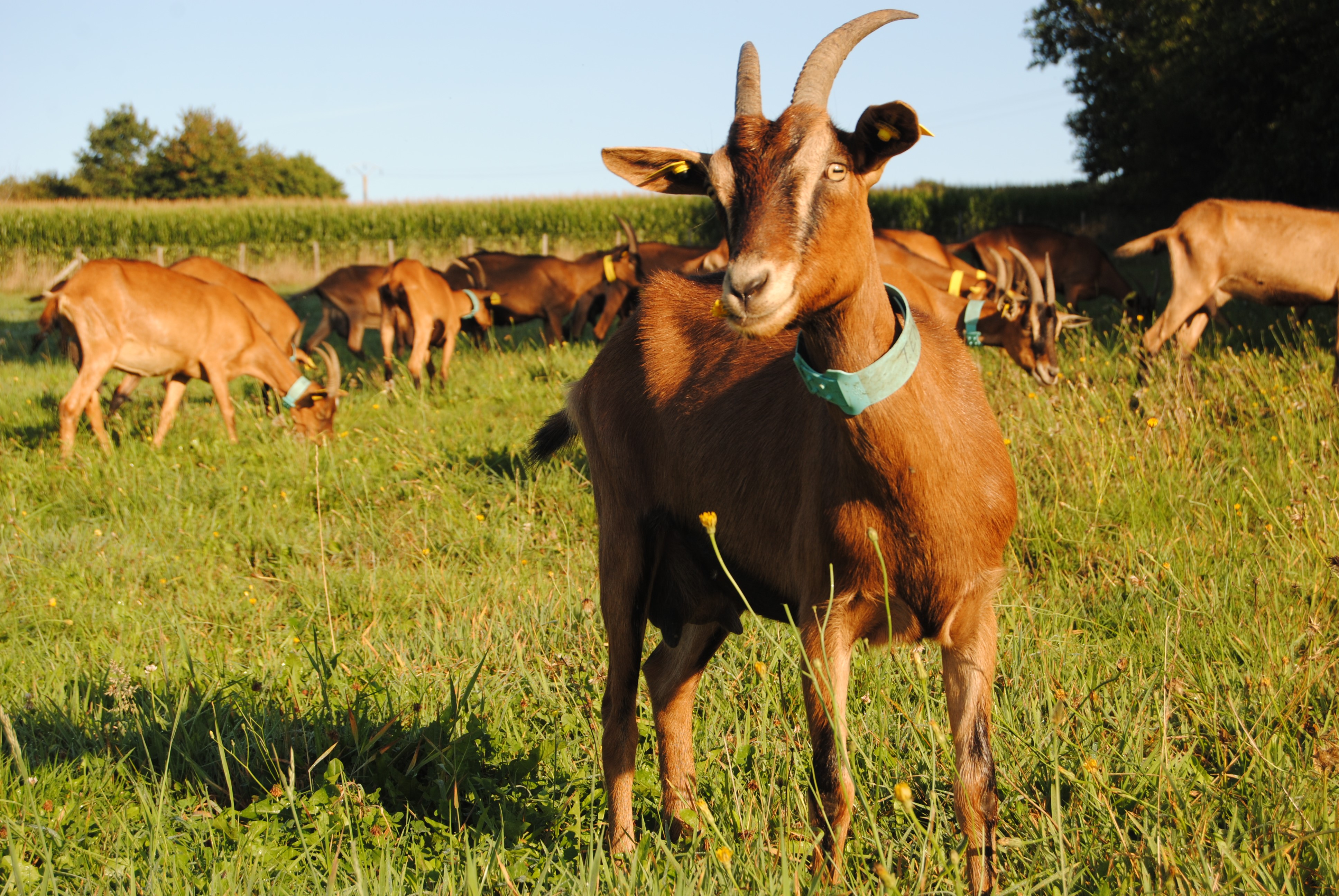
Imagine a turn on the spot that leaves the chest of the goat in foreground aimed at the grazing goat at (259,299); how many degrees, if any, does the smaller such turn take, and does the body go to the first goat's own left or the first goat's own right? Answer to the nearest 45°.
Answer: approximately 180°

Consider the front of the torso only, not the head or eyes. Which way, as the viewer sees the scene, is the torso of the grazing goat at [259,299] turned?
to the viewer's right

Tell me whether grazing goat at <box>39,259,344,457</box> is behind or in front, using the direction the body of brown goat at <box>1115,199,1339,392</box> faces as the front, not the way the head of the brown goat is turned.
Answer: behind

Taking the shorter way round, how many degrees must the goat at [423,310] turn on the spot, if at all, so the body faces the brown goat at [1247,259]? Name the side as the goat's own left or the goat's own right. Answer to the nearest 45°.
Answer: approximately 90° to the goat's own right

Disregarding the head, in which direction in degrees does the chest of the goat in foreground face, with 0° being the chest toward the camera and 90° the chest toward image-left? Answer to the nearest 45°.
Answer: approximately 315°

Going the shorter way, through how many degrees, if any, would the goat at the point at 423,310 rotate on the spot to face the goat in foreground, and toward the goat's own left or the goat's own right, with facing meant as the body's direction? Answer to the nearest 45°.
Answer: approximately 135° to the goat's own right

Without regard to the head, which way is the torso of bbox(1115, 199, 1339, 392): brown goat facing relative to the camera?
to the viewer's right
